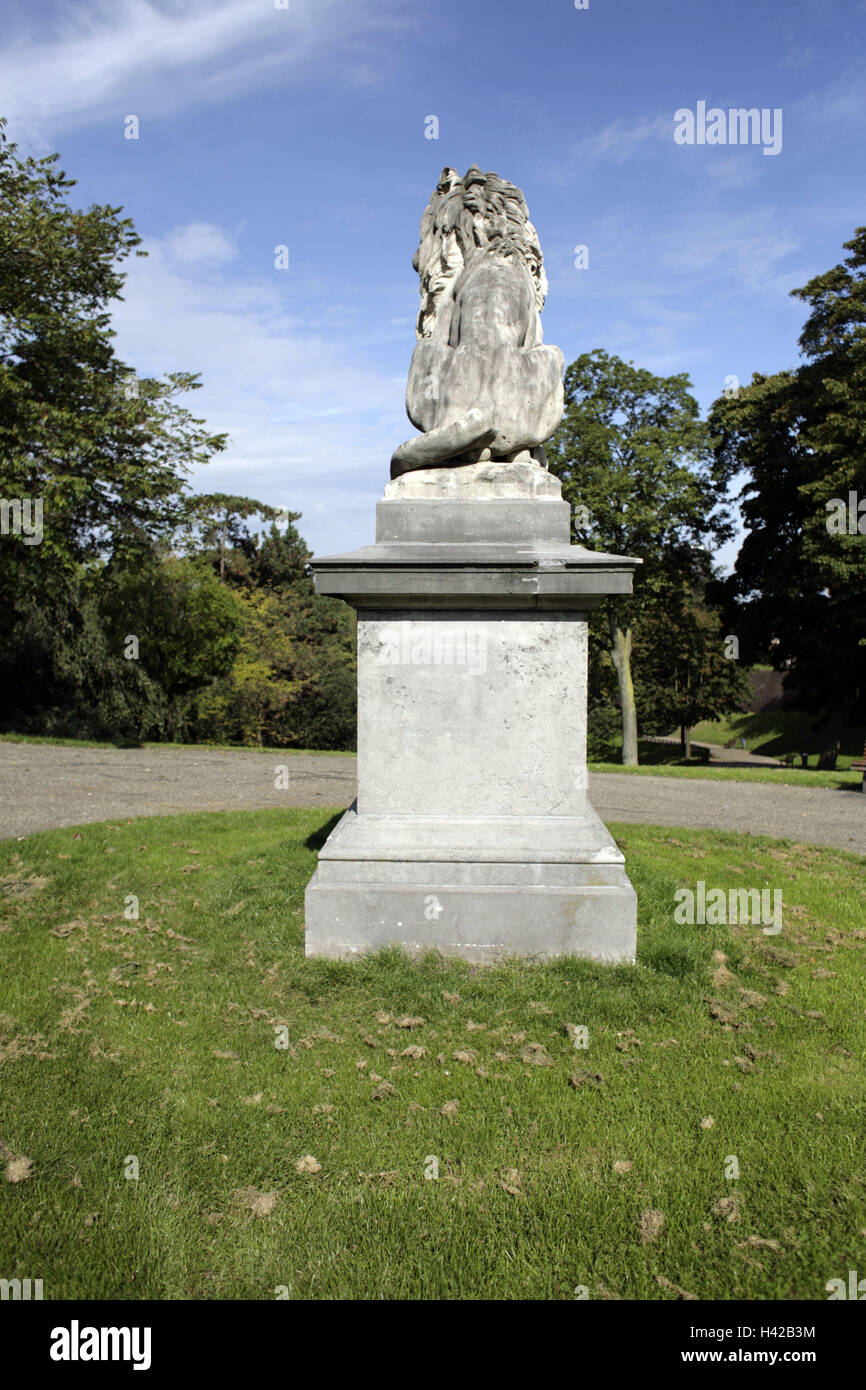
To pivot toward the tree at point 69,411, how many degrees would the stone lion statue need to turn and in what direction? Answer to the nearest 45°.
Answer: approximately 45° to its left

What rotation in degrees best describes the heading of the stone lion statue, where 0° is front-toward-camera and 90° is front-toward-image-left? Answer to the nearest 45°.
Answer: approximately 180°
